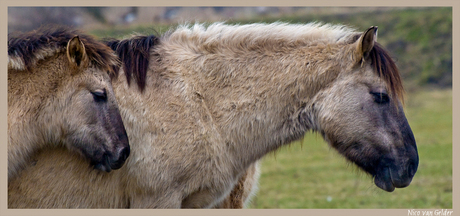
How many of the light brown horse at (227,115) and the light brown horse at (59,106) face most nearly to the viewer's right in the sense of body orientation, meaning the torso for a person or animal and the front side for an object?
2

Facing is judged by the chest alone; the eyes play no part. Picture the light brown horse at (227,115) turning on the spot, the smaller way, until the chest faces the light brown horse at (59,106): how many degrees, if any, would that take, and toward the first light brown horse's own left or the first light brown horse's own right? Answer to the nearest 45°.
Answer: approximately 180°

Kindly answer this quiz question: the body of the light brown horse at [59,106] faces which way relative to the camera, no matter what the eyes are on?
to the viewer's right

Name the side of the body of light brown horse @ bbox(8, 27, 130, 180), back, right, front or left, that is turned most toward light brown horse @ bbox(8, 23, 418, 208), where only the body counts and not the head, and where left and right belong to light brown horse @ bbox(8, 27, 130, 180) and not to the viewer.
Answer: front

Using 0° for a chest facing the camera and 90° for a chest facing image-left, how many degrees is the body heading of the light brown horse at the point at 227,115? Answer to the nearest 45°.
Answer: approximately 270°
